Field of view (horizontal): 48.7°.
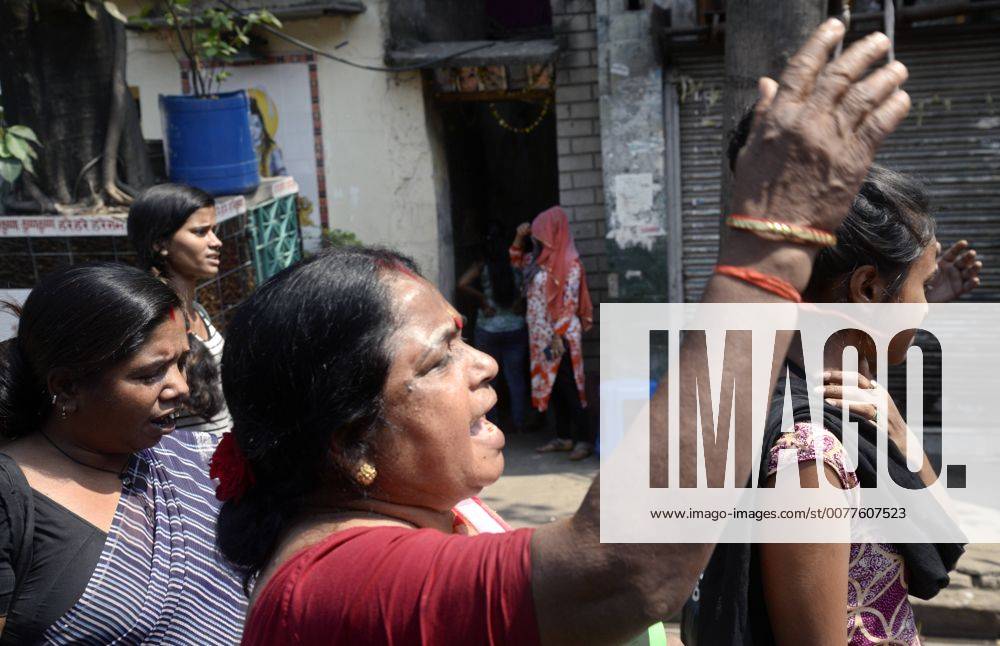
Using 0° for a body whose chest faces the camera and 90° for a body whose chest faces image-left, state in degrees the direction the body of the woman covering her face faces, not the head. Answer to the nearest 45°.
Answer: approximately 45°

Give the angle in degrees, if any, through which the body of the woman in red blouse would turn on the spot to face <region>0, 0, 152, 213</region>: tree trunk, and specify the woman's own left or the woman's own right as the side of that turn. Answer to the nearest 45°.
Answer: approximately 135° to the woman's own left

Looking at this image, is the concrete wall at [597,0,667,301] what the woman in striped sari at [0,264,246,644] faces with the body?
no

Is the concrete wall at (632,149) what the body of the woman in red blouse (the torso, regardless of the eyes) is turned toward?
no

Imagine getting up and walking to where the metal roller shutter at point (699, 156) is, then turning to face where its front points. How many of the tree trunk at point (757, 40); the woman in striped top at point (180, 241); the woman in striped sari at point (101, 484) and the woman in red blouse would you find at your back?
0

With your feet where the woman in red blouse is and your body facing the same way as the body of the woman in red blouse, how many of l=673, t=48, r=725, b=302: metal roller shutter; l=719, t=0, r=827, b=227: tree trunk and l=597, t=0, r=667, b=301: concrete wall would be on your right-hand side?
0

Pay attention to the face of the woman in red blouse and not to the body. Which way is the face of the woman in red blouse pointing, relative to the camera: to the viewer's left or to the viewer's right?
to the viewer's right

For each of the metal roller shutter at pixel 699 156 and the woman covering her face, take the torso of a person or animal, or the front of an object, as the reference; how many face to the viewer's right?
0

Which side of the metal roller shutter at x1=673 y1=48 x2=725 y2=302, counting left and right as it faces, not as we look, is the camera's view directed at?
front

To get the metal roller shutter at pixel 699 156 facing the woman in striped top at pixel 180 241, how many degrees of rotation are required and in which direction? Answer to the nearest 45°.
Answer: approximately 45° to its right

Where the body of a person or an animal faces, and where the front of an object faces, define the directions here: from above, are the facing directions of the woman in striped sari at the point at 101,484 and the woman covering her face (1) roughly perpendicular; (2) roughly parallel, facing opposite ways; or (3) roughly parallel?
roughly perpendicular

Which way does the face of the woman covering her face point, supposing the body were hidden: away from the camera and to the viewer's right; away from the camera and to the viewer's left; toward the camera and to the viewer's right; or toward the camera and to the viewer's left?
toward the camera and to the viewer's left

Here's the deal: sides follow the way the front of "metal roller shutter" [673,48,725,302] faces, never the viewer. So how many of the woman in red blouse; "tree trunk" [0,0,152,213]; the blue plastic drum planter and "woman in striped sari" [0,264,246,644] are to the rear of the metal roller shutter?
0

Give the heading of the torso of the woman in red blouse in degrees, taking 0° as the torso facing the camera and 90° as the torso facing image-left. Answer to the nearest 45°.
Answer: approximately 270°

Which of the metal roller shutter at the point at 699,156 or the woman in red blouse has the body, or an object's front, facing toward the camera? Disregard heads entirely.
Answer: the metal roller shutter

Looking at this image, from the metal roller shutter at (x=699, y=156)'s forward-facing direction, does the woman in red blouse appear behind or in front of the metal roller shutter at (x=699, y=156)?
in front

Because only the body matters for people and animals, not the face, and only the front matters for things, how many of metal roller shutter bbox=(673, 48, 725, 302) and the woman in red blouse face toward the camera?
1
